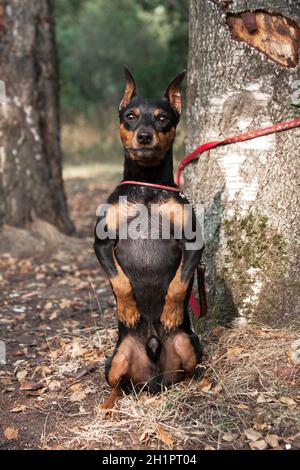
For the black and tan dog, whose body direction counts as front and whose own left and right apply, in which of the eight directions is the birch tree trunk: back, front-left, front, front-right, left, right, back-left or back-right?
back-left

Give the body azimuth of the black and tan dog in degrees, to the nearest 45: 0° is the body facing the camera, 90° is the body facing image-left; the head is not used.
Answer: approximately 0°

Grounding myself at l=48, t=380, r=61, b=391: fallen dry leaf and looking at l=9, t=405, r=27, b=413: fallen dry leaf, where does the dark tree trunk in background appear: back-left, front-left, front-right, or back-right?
back-right

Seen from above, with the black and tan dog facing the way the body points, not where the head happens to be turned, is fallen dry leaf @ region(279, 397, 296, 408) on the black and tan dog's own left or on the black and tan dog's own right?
on the black and tan dog's own left

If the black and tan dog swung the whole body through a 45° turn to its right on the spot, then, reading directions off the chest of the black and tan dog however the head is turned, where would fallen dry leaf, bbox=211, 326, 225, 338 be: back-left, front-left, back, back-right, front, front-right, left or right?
back

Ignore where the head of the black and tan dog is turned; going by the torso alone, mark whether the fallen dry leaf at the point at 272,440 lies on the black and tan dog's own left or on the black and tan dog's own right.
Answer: on the black and tan dog's own left

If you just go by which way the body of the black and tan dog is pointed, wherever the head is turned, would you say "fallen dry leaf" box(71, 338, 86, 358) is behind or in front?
behind
